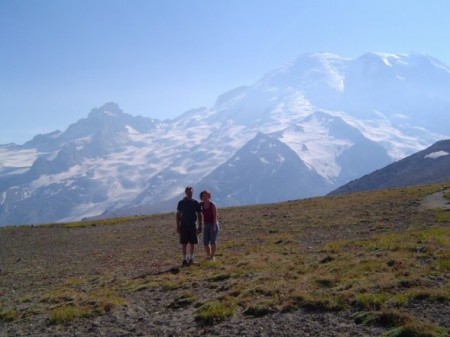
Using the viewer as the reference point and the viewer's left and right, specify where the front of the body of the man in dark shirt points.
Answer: facing the viewer
